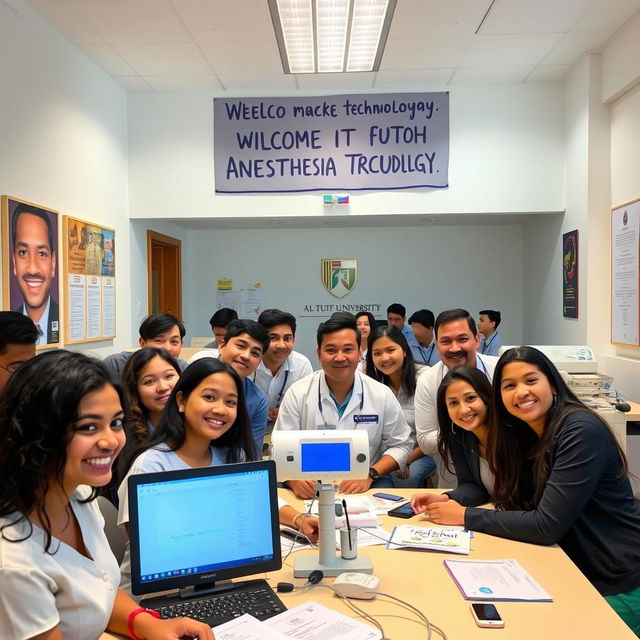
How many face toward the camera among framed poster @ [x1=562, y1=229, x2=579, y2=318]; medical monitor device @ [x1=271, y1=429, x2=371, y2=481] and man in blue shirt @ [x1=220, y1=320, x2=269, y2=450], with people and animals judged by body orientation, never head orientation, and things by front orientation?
2

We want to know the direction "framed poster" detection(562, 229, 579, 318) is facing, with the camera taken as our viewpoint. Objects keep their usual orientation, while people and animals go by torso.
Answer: facing to the left of the viewer

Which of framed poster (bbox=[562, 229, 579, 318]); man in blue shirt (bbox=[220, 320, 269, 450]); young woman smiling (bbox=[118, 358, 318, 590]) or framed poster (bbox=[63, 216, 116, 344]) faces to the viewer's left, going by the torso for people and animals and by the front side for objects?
framed poster (bbox=[562, 229, 579, 318])

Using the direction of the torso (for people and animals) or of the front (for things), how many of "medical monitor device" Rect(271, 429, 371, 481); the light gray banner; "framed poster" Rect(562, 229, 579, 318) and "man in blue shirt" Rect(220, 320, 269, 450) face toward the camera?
3

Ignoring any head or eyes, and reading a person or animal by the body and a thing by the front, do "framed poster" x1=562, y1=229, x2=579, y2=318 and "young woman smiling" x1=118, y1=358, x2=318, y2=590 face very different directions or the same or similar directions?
very different directions

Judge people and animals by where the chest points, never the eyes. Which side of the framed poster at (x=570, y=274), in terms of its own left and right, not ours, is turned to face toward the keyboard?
left
